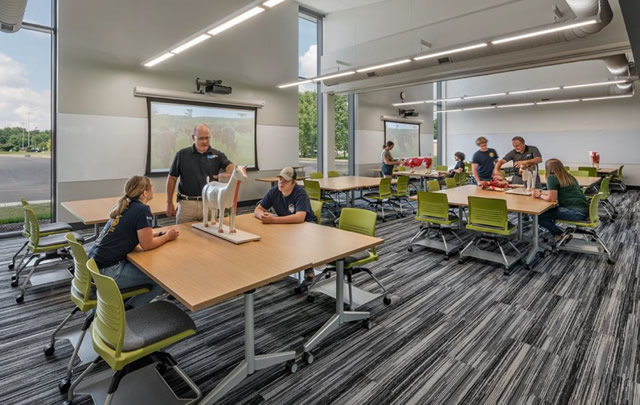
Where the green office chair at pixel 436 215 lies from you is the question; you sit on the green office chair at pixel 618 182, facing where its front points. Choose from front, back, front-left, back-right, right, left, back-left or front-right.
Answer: left

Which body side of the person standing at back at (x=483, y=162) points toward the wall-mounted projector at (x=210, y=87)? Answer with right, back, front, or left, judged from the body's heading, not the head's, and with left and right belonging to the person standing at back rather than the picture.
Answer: right

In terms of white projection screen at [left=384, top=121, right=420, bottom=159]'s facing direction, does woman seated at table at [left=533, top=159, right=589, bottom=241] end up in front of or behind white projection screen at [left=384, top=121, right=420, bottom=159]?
in front

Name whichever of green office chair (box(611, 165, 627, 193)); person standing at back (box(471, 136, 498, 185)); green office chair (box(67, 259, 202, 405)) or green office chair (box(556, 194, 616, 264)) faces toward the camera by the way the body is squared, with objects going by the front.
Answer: the person standing at back

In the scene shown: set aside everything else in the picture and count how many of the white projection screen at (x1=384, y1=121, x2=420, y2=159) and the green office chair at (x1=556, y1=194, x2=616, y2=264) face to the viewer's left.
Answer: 1

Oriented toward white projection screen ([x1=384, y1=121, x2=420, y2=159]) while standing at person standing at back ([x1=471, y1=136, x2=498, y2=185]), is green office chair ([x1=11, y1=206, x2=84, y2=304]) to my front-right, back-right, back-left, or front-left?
back-left

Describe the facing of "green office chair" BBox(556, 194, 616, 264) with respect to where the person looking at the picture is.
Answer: facing to the left of the viewer

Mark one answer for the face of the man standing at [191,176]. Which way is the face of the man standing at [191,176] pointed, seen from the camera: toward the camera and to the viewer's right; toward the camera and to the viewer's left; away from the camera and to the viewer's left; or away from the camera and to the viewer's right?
toward the camera and to the viewer's right

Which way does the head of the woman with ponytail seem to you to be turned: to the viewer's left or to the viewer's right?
to the viewer's right
